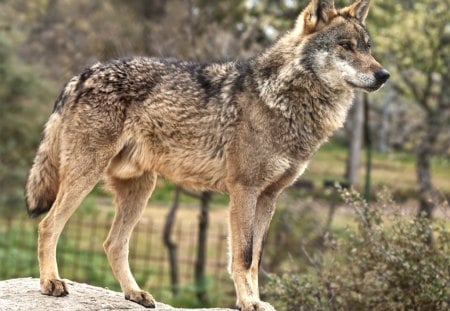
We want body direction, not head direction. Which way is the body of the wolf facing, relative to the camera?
to the viewer's right

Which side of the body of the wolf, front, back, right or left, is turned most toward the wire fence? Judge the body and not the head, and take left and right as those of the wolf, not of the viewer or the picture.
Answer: left

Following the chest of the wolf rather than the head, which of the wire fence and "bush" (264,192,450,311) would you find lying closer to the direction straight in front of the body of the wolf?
the bush

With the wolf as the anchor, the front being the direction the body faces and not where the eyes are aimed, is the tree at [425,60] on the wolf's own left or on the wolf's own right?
on the wolf's own left

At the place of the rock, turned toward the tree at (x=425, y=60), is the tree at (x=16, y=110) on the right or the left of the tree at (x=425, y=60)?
left
